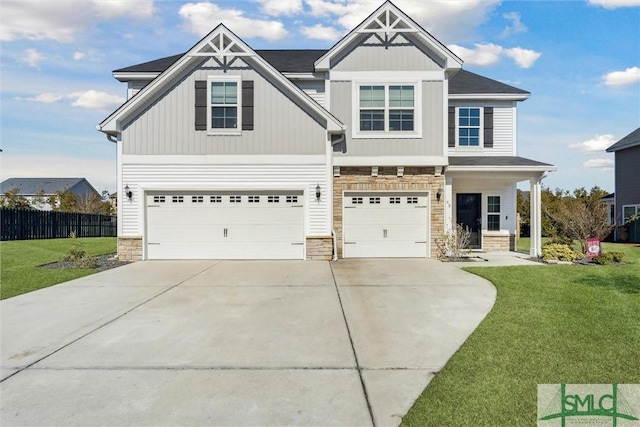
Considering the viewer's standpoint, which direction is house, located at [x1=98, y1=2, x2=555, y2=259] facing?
facing the viewer

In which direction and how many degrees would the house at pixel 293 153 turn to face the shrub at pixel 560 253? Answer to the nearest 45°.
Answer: approximately 90° to its left

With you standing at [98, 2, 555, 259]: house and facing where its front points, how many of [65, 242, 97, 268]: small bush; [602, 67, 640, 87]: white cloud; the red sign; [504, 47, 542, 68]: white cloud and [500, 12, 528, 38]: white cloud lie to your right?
1

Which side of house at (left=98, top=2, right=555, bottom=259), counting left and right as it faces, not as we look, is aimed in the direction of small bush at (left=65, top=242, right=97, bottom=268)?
right

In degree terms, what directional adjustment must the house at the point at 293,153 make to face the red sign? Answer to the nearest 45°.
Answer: approximately 90° to its left

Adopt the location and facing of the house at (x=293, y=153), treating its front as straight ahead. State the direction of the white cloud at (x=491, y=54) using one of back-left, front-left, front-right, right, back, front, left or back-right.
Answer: back-left

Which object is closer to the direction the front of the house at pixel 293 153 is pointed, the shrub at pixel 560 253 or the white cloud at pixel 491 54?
the shrub

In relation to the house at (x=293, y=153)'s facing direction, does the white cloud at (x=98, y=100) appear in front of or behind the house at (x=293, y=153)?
behind

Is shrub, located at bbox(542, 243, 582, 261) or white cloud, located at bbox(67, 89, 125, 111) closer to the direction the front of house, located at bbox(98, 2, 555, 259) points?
the shrub

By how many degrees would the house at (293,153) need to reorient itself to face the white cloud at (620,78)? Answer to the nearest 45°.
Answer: approximately 135° to its left
